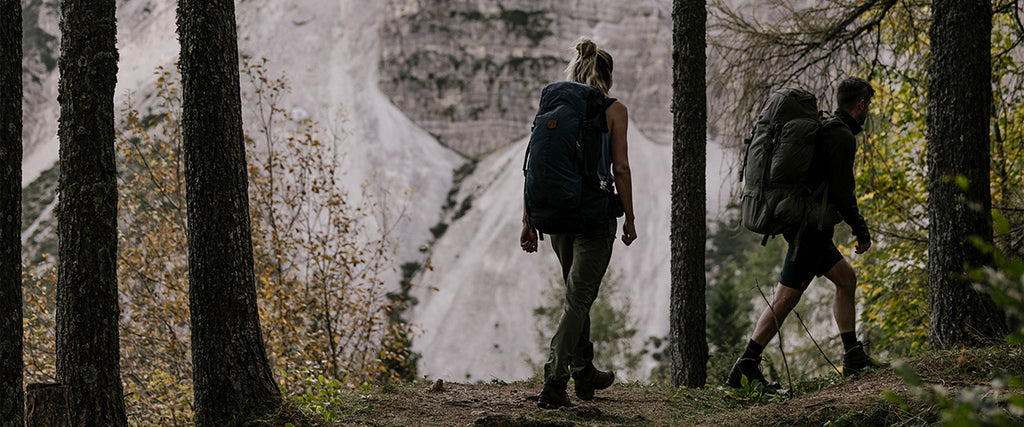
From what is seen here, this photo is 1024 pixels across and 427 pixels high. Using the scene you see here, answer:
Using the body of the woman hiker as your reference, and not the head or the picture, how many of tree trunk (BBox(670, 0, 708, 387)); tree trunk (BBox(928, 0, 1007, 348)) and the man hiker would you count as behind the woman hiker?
0

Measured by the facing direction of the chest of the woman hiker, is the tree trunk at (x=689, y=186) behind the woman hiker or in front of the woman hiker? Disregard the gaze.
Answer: in front

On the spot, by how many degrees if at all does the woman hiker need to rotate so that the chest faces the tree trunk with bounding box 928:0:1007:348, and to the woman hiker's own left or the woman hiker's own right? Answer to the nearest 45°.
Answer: approximately 45° to the woman hiker's own right

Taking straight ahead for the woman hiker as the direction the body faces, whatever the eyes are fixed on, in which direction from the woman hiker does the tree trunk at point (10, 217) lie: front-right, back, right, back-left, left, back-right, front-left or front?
back-left

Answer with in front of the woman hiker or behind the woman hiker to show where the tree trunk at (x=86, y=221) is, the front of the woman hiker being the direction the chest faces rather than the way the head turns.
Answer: behind

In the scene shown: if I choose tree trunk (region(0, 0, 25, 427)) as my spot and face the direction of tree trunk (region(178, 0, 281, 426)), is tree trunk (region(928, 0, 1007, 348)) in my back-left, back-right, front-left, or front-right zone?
front-left

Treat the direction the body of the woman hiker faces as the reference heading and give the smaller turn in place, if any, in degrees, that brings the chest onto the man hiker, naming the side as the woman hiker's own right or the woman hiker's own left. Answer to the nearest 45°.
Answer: approximately 45° to the woman hiker's own right

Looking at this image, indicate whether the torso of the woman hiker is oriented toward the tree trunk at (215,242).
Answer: no

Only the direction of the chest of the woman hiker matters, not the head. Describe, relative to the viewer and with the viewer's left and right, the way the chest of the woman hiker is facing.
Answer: facing away from the viewer and to the right of the viewer

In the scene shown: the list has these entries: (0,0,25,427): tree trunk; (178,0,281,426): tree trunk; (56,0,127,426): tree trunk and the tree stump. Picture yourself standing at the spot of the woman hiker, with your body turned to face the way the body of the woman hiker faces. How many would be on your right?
0

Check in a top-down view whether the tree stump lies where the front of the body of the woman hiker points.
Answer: no
